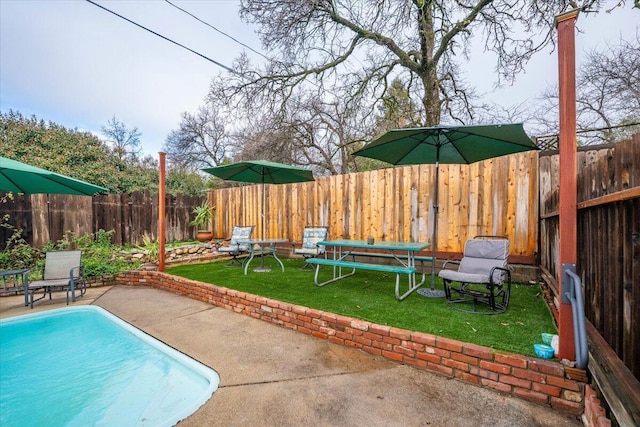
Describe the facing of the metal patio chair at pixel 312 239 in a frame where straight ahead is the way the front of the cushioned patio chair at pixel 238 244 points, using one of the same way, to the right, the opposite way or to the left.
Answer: the same way

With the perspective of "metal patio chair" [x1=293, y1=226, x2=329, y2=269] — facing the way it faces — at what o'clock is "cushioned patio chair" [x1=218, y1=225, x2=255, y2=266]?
The cushioned patio chair is roughly at 2 o'clock from the metal patio chair.

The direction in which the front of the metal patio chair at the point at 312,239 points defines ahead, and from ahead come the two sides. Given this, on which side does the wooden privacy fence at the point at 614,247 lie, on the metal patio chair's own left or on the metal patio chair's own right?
on the metal patio chair's own left

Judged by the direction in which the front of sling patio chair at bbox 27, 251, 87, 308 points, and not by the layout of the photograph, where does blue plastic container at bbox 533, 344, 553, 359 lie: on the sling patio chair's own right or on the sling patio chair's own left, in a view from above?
on the sling patio chair's own left

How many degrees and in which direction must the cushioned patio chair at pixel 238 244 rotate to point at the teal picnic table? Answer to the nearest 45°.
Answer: approximately 90° to its left

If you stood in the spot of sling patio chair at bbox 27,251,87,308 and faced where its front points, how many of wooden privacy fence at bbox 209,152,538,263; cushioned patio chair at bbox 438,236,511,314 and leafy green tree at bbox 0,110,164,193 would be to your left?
2

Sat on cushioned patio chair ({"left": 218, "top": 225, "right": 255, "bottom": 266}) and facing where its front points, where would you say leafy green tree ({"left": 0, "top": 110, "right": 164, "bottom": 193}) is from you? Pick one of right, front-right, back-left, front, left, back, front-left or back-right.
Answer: right

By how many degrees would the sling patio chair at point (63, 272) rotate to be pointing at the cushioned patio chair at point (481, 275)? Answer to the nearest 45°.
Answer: approximately 90° to its left

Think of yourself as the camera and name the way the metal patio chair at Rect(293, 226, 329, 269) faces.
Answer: facing the viewer and to the left of the viewer

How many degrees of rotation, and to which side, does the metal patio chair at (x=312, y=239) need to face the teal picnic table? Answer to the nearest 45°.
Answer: approximately 90° to its left

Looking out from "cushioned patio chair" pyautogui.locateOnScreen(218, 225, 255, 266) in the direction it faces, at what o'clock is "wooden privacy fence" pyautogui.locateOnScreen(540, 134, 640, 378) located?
The wooden privacy fence is roughly at 10 o'clock from the cushioned patio chair.

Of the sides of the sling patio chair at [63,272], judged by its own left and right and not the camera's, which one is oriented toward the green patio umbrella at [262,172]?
left

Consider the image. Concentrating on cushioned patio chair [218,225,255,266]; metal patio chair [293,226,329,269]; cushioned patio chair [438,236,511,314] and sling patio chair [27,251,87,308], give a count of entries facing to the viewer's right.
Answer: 0

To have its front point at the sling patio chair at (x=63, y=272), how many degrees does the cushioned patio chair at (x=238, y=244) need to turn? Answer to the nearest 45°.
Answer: approximately 45° to its right

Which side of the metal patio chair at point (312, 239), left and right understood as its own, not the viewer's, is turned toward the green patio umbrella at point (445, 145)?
left

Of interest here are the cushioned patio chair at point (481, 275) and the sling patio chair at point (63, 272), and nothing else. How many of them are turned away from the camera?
0
